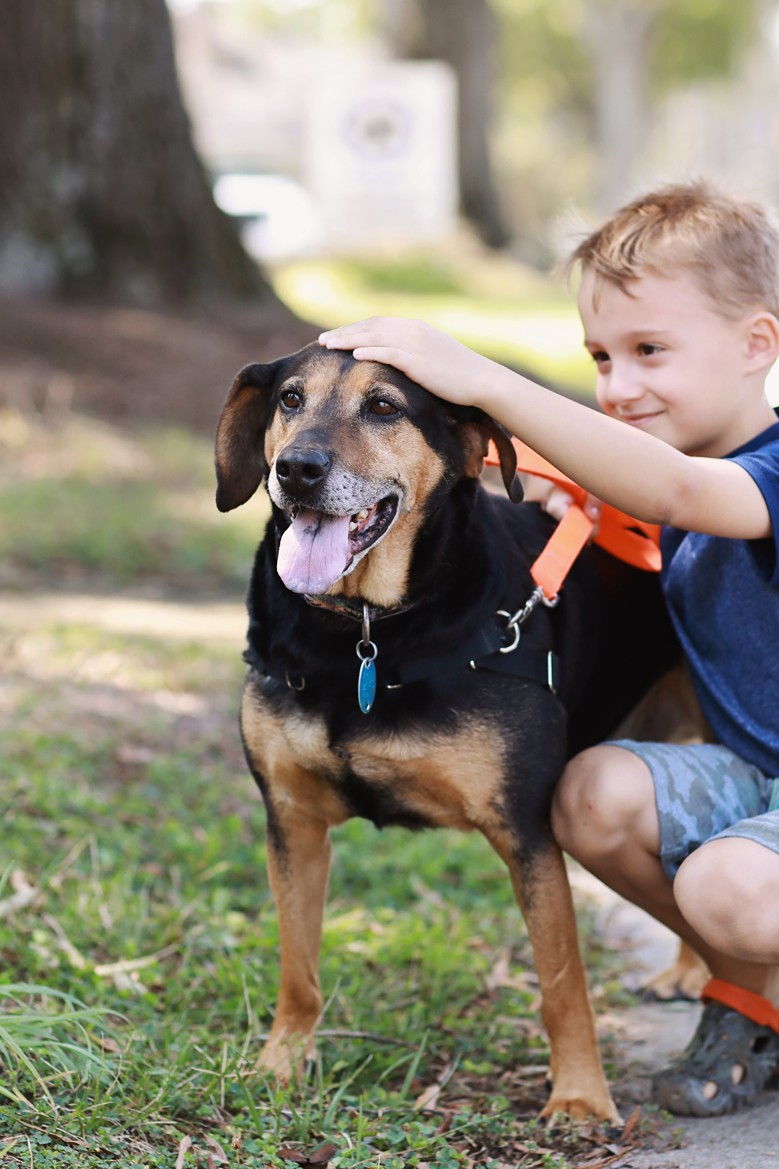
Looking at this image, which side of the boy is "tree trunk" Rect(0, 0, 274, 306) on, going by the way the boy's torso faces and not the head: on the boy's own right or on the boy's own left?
on the boy's own right

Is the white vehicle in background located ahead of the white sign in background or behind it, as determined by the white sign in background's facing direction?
behind

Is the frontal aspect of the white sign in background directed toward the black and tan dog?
yes

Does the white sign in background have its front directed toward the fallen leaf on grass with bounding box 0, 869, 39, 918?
yes

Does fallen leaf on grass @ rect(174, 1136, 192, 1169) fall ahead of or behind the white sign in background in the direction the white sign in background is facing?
ahead

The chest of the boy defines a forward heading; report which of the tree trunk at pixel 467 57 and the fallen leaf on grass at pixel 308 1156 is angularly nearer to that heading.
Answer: the fallen leaf on grass

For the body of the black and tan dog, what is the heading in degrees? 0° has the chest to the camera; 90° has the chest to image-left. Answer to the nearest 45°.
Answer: approximately 45°
